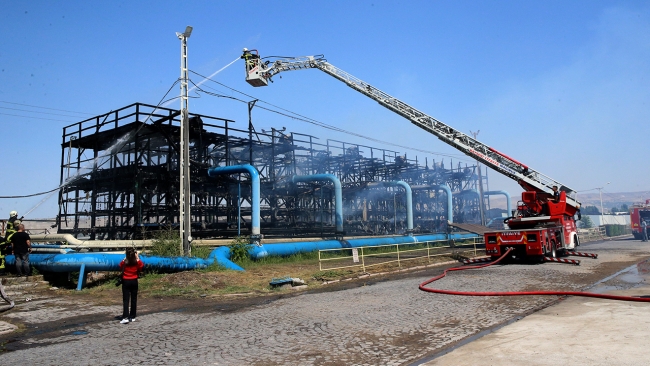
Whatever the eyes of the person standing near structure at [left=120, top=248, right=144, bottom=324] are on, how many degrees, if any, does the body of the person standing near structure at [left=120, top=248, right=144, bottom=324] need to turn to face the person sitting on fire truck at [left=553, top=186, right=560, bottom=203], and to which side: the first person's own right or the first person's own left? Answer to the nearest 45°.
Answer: approximately 90° to the first person's own right

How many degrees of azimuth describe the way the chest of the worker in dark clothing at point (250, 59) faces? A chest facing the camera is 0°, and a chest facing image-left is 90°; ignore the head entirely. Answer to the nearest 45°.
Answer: approximately 90°

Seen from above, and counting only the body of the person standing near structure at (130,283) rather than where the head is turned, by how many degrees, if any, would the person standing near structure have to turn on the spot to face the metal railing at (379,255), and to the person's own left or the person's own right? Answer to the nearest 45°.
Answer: approximately 45° to the person's own right

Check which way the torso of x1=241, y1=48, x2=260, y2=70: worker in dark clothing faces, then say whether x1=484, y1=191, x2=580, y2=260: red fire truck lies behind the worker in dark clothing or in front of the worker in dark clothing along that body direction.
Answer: behind

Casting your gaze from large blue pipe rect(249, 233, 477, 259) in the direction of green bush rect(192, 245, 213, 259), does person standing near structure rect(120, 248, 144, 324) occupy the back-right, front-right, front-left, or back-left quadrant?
front-left

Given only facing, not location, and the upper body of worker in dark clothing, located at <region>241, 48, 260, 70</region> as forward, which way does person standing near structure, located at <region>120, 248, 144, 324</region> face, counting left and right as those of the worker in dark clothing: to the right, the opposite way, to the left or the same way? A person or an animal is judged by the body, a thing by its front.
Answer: to the right

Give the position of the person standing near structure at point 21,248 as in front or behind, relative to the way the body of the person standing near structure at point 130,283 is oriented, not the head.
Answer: in front

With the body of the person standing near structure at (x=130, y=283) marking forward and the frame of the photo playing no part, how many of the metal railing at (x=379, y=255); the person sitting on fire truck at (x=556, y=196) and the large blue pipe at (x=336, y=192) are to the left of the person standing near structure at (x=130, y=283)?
0

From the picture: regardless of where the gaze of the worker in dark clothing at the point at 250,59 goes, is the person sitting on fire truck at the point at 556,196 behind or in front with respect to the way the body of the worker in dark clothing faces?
behind

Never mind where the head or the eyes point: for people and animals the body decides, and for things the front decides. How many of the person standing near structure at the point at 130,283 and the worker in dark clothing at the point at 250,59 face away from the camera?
1

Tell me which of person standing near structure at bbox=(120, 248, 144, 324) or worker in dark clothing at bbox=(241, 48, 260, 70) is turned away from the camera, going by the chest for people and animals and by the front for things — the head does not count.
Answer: the person standing near structure

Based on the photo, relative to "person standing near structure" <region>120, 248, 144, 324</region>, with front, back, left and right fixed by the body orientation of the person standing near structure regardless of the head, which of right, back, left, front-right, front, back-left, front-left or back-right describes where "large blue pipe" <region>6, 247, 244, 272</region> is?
front

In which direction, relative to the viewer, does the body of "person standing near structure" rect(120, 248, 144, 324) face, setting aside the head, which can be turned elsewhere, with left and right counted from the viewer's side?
facing away from the viewer
